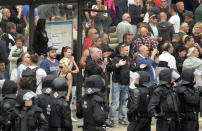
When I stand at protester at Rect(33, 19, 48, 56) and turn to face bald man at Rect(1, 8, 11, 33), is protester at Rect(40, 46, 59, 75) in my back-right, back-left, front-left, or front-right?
back-left

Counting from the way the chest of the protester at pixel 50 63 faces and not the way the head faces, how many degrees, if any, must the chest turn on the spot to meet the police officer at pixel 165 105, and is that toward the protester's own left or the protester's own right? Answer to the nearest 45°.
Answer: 0° — they already face them

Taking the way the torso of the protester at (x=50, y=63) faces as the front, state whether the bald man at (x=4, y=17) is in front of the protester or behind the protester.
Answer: behind
